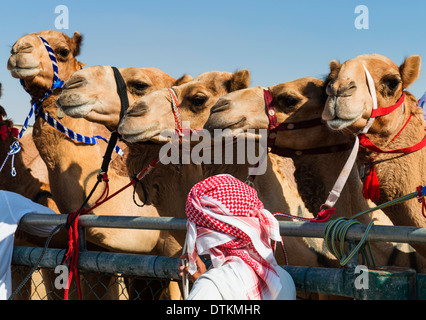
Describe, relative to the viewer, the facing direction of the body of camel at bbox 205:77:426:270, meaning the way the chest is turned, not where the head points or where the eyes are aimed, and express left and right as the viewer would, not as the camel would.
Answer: facing to the left of the viewer

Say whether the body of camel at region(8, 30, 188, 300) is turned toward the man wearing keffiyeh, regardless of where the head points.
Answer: no

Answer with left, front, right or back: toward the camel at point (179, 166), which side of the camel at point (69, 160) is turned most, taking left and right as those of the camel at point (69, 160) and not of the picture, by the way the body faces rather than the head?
left

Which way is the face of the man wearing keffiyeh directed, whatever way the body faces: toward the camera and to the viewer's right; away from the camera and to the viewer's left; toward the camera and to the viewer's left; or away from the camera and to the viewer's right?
away from the camera and to the viewer's left

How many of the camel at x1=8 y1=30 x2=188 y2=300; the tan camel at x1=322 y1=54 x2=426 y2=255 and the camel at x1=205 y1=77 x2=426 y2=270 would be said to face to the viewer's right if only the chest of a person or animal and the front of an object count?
0

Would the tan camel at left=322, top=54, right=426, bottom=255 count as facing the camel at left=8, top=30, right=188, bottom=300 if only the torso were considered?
no

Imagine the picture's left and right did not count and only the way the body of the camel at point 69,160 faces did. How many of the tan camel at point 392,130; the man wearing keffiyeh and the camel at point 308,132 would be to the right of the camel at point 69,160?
0

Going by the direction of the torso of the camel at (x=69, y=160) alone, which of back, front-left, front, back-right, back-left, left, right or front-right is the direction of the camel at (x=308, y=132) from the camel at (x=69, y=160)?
left

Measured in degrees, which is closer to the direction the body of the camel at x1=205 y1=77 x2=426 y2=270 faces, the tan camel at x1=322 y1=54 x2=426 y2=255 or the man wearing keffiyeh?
the man wearing keffiyeh

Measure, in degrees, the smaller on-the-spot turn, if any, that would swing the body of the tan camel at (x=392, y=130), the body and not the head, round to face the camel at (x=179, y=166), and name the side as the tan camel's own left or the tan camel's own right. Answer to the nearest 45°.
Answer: approximately 45° to the tan camel's own right

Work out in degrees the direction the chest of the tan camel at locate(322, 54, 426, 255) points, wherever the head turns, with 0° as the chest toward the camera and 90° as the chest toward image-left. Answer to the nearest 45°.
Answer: approximately 45°

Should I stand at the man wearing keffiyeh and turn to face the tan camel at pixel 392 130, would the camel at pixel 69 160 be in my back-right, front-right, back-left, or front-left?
front-left
